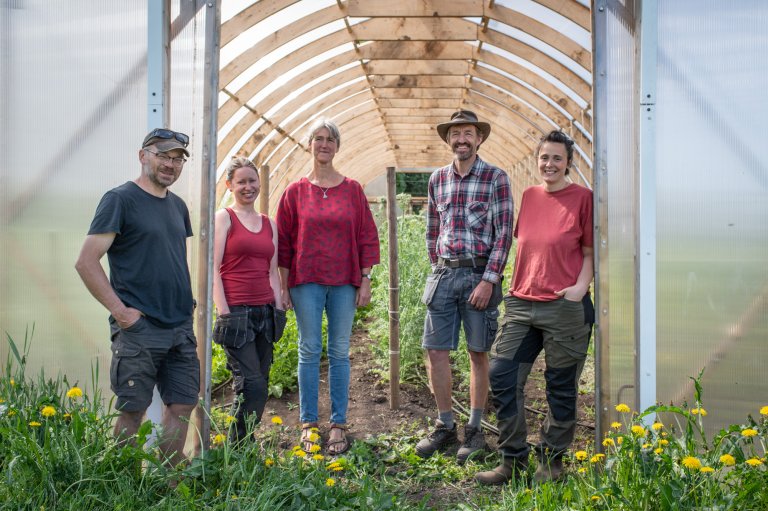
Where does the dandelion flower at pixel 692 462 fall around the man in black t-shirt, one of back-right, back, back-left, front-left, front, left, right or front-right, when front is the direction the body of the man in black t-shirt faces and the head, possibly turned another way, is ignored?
front

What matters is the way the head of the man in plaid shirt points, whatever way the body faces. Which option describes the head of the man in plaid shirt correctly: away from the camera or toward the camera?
toward the camera

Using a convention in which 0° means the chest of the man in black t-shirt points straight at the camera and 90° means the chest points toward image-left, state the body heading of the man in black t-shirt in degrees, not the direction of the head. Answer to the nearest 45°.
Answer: approximately 315°

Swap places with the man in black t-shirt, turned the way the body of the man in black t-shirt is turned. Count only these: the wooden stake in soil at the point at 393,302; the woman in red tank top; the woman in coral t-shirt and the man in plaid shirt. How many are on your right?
0

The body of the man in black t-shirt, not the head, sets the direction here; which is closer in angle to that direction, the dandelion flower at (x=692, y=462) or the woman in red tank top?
the dandelion flower

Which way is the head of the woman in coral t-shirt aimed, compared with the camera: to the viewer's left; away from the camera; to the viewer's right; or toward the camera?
toward the camera

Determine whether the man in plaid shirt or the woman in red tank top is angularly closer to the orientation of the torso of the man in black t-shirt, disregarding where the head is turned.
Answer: the man in plaid shirt

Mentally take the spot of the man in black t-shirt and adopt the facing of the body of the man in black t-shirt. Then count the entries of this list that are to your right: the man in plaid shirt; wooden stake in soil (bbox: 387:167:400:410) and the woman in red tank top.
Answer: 0

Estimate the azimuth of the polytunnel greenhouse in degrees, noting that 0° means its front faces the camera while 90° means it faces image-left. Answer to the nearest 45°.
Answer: approximately 0°

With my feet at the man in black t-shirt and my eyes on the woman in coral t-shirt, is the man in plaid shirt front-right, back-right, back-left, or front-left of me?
front-left

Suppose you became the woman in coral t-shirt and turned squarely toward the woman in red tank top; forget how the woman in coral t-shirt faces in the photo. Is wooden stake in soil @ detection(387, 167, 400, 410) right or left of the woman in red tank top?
right
